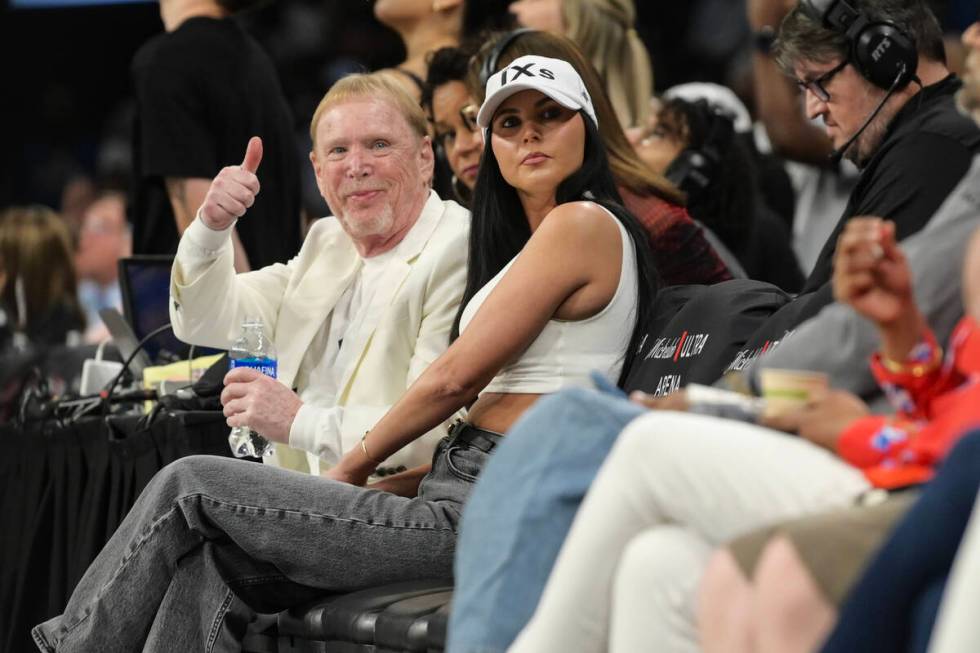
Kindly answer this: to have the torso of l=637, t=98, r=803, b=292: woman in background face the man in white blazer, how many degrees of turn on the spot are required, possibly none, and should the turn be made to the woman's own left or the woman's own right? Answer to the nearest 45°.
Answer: approximately 45° to the woman's own left

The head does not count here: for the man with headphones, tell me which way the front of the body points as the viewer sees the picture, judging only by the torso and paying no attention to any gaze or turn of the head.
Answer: to the viewer's left

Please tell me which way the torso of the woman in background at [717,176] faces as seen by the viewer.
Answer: to the viewer's left

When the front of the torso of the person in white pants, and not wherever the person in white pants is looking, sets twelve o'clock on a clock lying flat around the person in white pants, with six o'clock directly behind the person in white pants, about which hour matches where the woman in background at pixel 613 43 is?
The woman in background is roughly at 3 o'clock from the person in white pants.

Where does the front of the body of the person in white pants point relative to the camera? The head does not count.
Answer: to the viewer's left

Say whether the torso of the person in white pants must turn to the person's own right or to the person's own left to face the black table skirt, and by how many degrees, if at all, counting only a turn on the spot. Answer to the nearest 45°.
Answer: approximately 45° to the person's own right

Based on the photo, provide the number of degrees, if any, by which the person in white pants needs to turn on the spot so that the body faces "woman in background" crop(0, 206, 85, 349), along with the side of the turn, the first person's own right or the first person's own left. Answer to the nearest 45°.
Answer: approximately 45° to the first person's own right

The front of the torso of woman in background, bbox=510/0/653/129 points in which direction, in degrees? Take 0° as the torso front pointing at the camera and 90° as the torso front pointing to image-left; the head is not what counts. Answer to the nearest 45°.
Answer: approximately 90°

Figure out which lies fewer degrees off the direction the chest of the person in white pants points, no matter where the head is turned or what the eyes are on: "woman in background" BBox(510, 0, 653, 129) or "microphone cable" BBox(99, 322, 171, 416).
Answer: the microphone cable
